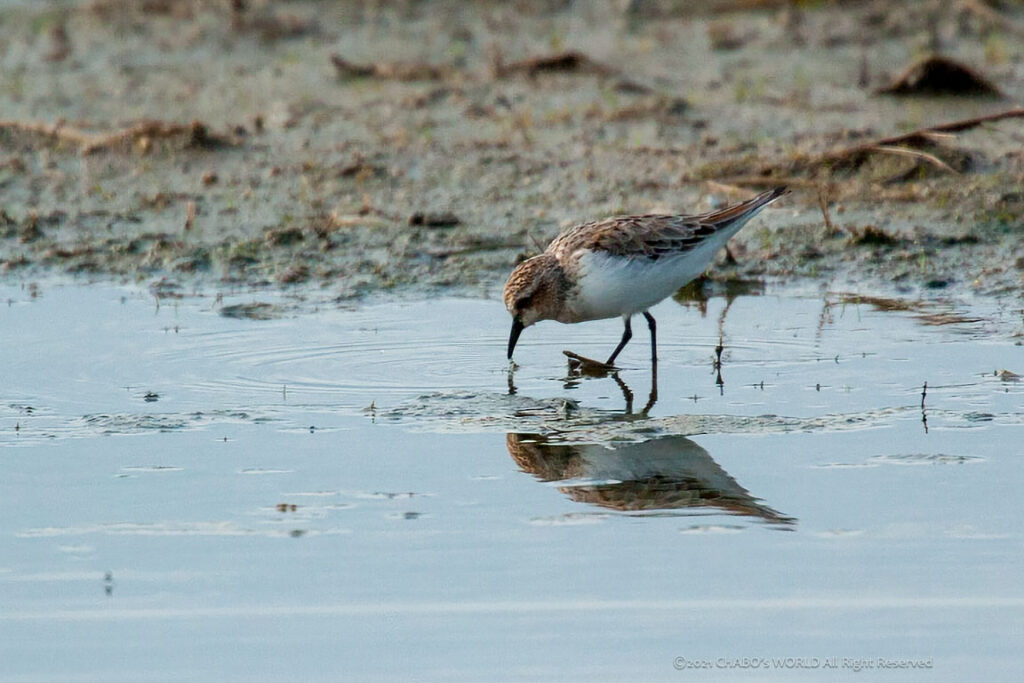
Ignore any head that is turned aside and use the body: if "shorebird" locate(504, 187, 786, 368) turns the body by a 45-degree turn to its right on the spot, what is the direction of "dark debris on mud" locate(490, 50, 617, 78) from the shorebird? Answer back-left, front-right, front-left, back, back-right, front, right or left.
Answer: front-right

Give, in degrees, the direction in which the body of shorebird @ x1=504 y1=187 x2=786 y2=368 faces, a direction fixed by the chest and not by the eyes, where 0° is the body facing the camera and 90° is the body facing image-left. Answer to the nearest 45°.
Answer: approximately 90°

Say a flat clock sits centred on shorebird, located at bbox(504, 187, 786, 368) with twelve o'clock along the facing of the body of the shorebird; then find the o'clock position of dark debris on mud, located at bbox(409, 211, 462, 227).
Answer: The dark debris on mud is roughly at 2 o'clock from the shorebird.

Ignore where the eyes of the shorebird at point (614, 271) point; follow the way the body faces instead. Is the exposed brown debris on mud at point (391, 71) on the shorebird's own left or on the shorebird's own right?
on the shorebird's own right

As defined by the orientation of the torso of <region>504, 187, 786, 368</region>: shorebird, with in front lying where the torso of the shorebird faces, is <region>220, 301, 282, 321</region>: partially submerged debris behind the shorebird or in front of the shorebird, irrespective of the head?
in front

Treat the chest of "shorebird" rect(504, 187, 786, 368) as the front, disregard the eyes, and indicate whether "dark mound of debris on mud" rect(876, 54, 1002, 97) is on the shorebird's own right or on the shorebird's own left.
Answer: on the shorebird's own right
